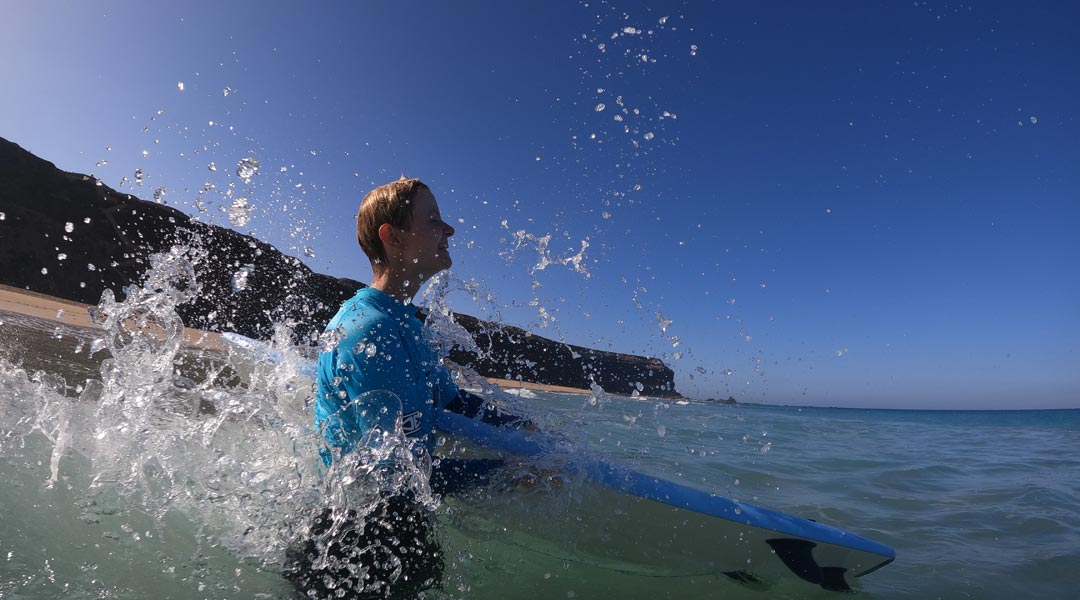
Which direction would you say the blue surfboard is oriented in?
to the viewer's left

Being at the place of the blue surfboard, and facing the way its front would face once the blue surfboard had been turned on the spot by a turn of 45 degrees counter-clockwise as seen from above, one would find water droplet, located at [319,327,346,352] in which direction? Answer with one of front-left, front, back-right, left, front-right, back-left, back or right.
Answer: front

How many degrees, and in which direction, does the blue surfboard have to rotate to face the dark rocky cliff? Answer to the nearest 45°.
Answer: approximately 45° to its right
